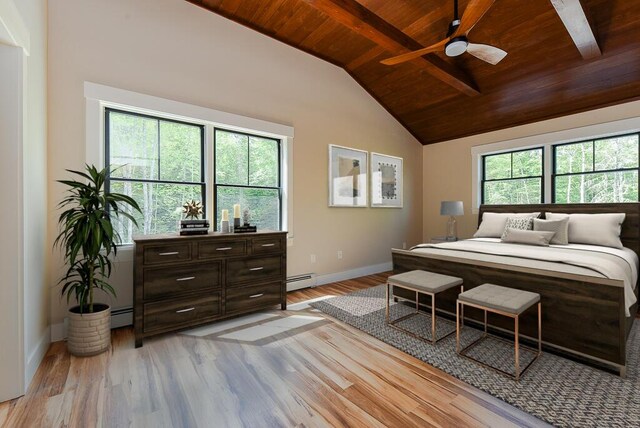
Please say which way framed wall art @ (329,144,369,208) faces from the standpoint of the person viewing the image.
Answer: facing the viewer and to the right of the viewer

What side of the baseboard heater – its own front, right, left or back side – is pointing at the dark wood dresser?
right

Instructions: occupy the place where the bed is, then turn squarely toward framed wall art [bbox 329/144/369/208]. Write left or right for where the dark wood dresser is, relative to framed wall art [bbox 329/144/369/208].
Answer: left

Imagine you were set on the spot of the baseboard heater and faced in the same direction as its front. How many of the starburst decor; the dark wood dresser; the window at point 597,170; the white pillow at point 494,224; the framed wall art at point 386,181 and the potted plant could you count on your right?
3

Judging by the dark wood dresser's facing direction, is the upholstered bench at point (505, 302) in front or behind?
in front

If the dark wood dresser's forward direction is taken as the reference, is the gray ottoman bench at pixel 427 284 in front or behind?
in front

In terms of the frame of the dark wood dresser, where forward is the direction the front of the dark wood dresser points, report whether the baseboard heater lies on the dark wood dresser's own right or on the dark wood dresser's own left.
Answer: on the dark wood dresser's own left

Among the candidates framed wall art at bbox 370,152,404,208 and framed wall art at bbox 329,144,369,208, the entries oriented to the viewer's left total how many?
0

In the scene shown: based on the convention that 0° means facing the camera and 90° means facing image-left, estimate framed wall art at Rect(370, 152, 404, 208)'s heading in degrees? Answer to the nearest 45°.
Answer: approximately 315°

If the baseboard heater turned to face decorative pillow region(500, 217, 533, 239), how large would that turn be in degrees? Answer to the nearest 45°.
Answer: approximately 45° to its left

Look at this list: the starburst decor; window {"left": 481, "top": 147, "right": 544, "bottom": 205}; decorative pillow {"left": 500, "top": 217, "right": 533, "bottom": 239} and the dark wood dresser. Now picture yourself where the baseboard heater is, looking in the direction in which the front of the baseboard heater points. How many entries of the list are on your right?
2

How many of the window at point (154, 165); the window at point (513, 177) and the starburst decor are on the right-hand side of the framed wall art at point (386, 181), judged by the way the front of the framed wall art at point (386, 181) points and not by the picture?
2

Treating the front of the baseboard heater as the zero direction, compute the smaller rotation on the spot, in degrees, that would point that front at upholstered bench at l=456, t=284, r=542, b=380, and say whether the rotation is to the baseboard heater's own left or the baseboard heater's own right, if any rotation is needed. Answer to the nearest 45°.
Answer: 0° — it already faces it

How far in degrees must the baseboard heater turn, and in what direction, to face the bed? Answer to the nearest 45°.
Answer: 0° — it already faces it
